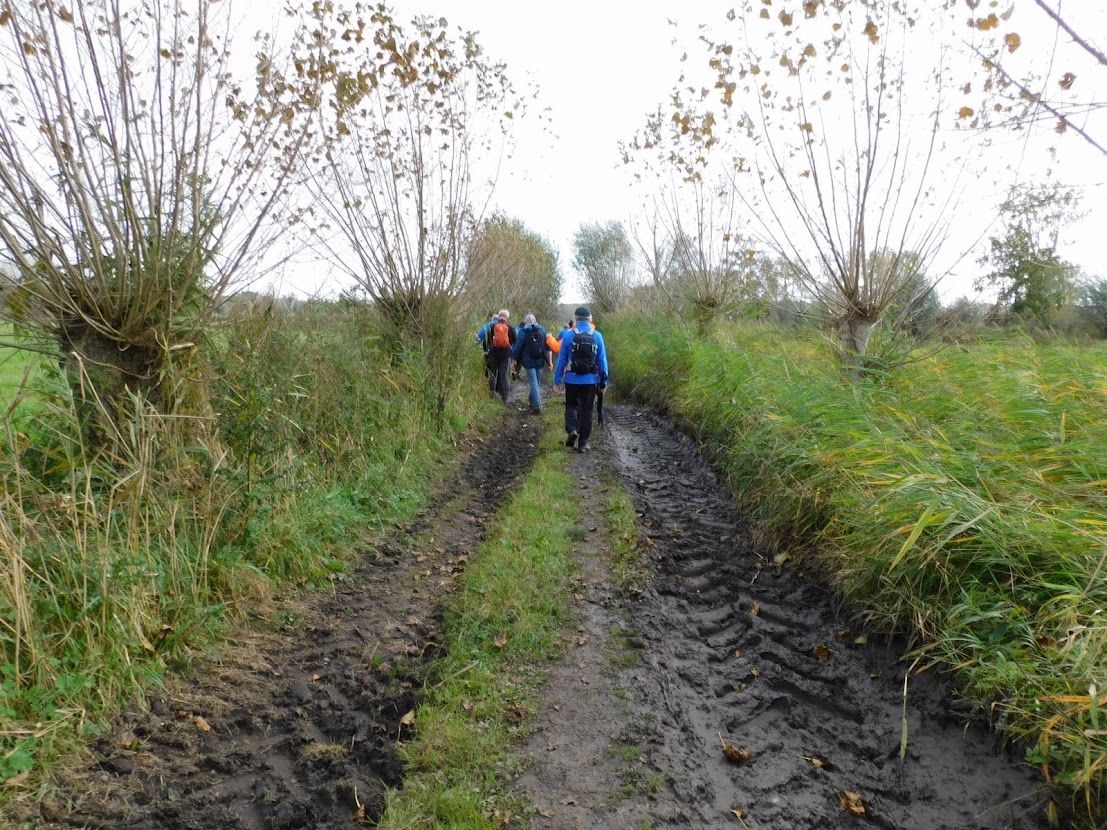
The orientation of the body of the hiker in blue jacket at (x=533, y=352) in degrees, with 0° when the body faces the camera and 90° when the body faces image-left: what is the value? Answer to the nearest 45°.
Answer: approximately 180°

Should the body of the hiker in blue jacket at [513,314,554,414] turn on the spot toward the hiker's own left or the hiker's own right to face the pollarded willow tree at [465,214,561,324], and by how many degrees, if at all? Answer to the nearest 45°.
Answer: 0° — they already face it

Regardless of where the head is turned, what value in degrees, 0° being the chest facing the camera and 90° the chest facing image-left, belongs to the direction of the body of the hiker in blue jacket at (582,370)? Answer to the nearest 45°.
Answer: approximately 180°

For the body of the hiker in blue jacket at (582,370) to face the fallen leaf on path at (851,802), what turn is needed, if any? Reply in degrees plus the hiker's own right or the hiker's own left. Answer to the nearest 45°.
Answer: approximately 180°

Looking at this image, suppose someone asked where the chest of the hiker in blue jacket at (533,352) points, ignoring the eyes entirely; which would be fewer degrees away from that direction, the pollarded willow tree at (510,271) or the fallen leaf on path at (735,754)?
the pollarded willow tree

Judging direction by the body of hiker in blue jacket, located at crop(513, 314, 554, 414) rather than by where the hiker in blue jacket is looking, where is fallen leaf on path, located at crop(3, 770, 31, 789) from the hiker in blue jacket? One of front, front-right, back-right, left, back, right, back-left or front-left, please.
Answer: back

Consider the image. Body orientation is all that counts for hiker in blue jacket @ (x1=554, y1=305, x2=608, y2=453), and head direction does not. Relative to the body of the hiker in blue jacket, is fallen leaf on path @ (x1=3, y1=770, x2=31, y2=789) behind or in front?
behind

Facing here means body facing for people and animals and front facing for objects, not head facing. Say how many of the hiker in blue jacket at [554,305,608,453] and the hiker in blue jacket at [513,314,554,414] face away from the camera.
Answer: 2

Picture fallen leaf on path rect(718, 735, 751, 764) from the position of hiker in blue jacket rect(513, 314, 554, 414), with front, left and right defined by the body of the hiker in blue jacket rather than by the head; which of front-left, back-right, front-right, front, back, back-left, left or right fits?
back

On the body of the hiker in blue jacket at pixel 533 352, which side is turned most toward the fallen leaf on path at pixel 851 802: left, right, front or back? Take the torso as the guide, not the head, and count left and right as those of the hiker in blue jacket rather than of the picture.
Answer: back
